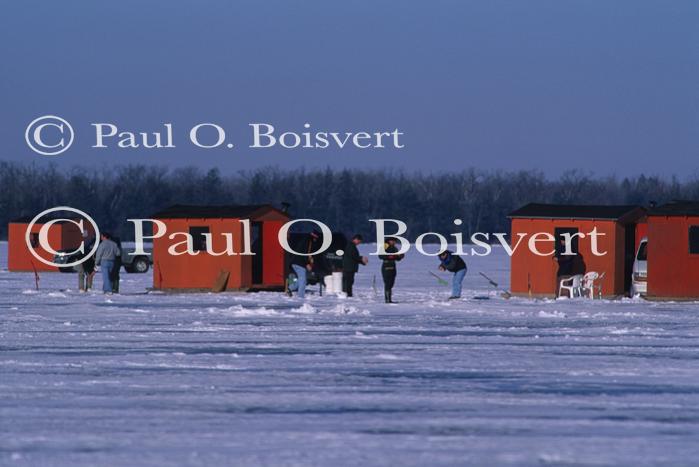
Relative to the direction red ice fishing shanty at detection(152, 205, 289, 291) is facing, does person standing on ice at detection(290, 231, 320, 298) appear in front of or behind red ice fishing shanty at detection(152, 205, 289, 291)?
in front

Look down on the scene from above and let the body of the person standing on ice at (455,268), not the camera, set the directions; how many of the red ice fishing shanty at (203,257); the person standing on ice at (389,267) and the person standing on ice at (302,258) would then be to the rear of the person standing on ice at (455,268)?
0

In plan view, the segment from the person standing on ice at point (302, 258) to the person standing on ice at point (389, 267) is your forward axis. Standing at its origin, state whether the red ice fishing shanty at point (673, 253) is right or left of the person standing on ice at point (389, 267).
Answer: left

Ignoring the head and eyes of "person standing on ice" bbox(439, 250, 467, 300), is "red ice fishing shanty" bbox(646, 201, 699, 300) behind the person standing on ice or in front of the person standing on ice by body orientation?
behind

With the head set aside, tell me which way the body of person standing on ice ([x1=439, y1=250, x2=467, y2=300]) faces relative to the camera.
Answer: to the viewer's left

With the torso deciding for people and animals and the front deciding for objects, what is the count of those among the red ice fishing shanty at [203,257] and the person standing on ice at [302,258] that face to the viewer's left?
0

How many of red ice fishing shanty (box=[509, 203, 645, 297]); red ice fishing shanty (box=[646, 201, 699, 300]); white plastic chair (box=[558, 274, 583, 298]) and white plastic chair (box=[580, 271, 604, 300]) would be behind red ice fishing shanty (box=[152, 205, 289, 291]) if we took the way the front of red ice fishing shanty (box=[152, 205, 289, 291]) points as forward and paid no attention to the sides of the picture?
0

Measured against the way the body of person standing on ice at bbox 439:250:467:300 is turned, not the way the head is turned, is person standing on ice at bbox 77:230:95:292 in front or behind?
in front

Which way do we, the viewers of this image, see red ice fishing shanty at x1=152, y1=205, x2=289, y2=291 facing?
facing the viewer and to the right of the viewer
